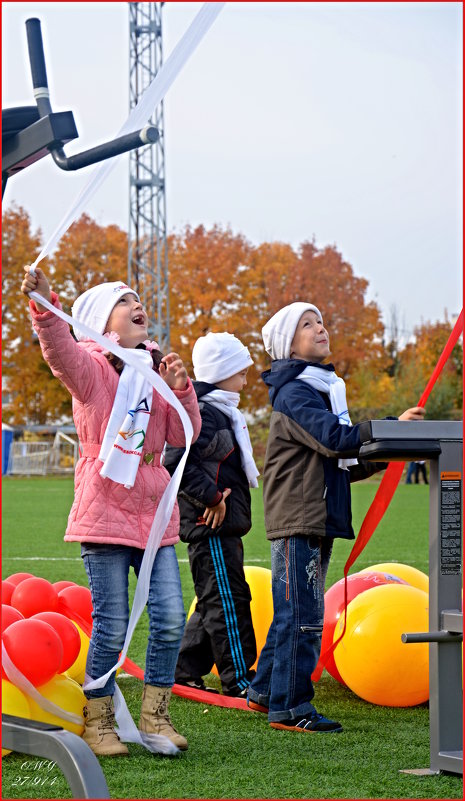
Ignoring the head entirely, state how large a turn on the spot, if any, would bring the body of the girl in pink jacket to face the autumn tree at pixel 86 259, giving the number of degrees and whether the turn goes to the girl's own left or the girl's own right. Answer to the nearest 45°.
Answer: approximately 135° to the girl's own left

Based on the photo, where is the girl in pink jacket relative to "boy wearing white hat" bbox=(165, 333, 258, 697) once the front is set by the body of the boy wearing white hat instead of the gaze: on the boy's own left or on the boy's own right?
on the boy's own right

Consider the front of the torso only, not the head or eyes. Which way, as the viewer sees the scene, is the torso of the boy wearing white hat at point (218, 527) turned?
to the viewer's right
